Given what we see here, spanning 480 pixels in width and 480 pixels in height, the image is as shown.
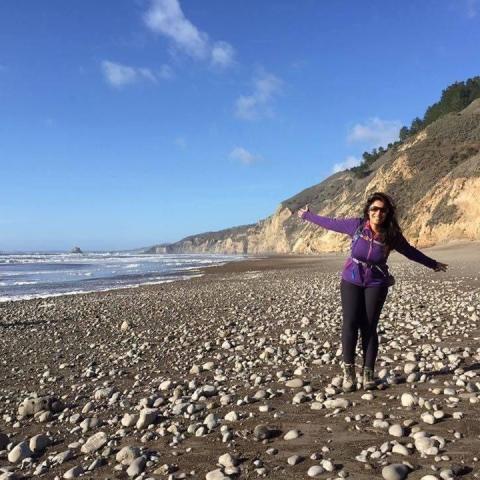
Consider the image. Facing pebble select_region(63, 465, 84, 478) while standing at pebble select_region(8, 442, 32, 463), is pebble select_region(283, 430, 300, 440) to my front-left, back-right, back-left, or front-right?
front-left

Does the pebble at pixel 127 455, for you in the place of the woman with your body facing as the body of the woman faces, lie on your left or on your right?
on your right

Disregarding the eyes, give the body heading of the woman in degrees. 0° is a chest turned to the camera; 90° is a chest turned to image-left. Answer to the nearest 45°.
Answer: approximately 0°

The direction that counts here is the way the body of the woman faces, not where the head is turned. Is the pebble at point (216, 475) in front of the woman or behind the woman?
in front

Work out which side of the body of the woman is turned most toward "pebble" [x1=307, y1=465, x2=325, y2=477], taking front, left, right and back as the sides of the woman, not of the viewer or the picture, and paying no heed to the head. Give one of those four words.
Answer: front

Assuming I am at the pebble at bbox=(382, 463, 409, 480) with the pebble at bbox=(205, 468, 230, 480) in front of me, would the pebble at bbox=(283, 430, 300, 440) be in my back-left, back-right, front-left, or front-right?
front-right

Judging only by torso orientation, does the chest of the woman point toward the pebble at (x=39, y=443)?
no

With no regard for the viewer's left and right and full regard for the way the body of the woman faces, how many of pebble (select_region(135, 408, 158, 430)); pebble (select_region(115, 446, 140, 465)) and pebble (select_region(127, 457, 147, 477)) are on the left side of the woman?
0

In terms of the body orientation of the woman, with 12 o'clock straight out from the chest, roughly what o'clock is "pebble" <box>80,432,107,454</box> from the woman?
The pebble is roughly at 2 o'clock from the woman.

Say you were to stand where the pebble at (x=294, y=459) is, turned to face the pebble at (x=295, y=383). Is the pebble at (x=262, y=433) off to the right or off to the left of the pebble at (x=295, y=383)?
left

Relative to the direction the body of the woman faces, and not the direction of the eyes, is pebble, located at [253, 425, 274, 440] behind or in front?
in front

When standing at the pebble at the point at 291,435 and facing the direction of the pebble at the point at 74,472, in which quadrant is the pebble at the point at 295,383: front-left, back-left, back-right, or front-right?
back-right

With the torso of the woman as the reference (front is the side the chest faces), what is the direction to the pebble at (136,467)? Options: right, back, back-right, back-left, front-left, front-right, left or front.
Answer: front-right

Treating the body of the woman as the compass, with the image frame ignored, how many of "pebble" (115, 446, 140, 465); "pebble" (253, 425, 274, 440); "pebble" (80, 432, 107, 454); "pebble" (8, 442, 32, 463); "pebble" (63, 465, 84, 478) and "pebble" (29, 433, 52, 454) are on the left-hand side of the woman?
0

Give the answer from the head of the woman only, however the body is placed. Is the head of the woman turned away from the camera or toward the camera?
toward the camera
